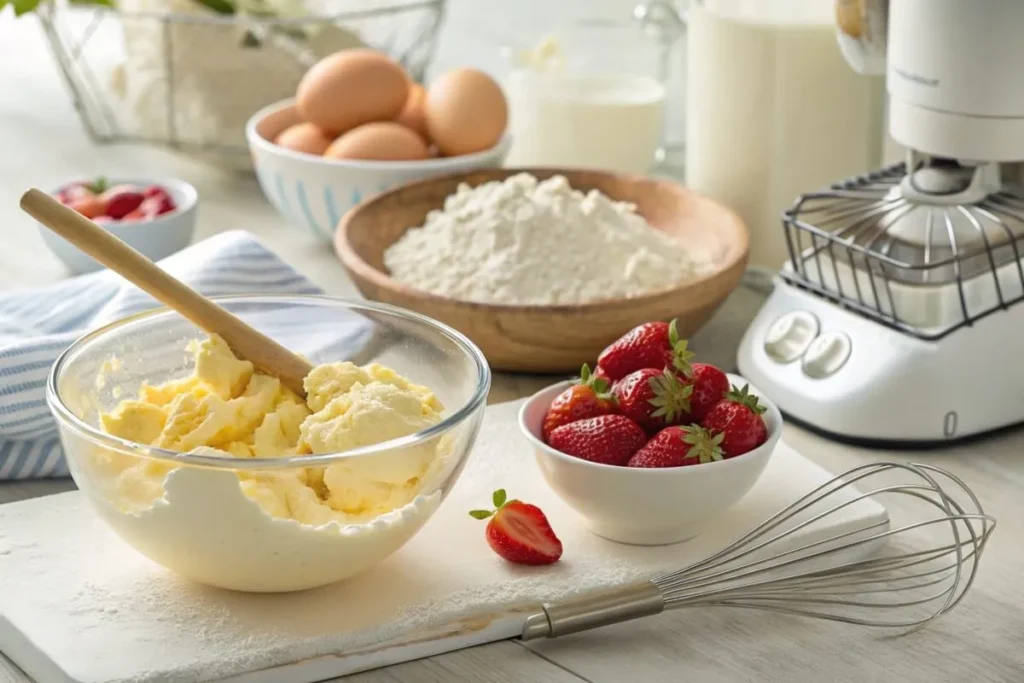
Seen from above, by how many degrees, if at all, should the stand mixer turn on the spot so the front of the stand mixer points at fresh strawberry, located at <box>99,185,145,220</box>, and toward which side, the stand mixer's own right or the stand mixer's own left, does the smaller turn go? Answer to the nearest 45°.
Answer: approximately 45° to the stand mixer's own right

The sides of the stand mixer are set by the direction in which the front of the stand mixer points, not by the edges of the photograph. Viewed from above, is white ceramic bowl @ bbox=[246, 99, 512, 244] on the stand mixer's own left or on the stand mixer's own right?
on the stand mixer's own right

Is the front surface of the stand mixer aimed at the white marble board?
yes

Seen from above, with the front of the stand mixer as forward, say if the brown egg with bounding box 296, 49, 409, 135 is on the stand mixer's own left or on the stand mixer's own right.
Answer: on the stand mixer's own right

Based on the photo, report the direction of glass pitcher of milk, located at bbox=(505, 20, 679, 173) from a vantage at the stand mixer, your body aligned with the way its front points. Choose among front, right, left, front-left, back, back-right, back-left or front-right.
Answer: right

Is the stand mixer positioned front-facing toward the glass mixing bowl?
yes

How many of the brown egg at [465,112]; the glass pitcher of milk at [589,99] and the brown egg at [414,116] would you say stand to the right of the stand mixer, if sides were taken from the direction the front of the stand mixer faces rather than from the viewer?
3

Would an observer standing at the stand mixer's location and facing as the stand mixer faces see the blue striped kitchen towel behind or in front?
in front

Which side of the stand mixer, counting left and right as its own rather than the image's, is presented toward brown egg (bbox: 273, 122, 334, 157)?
right

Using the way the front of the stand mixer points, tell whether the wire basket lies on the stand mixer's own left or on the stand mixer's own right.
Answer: on the stand mixer's own right

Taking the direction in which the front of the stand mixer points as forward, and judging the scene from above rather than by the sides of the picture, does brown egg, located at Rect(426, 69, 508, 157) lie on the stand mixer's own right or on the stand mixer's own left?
on the stand mixer's own right

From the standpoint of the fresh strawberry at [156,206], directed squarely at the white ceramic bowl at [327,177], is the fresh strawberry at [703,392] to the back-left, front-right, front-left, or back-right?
front-right

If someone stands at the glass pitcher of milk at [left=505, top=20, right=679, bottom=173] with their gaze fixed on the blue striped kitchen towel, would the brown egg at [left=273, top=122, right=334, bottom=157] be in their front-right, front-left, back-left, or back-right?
front-right
